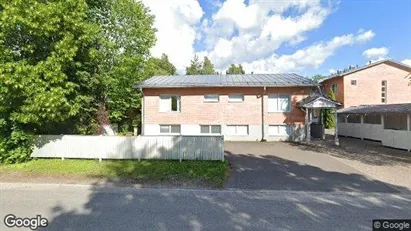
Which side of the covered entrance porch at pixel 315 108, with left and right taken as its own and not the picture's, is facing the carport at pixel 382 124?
left

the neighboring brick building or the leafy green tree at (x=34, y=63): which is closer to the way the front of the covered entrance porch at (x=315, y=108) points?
the leafy green tree

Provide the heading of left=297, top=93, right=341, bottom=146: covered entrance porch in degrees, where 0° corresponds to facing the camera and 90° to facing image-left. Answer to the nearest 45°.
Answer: approximately 0°

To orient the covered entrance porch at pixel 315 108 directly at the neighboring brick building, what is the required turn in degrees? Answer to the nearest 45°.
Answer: approximately 135° to its left

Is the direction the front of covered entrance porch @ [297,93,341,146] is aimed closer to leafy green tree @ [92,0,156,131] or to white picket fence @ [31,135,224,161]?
the white picket fence

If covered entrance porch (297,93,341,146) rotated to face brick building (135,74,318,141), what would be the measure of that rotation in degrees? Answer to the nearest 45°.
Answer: approximately 90° to its right

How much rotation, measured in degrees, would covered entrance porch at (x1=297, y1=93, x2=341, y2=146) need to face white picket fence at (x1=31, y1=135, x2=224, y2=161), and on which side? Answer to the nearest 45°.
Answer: approximately 45° to its right

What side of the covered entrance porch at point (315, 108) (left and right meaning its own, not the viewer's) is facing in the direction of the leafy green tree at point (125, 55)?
right
